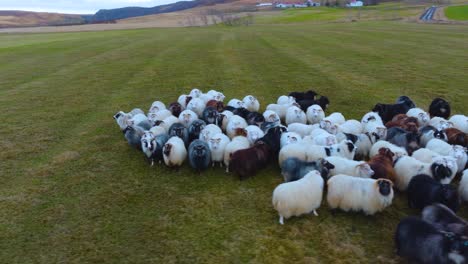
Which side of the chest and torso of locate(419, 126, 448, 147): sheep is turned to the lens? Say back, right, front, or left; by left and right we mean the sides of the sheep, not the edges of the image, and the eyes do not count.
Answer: right

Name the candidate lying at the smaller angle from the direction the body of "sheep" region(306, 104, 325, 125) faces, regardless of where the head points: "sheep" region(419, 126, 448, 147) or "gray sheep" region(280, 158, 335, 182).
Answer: the gray sheep

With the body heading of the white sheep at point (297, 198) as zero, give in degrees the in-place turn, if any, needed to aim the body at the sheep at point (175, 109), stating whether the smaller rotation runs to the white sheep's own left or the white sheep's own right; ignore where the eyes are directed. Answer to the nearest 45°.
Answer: approximately 90° to the white sheep's own left

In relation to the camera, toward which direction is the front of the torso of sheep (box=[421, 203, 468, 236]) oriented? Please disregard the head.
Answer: to the viewer's right

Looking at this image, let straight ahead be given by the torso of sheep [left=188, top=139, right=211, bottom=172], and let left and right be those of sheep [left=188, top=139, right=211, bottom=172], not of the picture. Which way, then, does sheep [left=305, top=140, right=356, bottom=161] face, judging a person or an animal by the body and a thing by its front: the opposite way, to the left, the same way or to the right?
to the left

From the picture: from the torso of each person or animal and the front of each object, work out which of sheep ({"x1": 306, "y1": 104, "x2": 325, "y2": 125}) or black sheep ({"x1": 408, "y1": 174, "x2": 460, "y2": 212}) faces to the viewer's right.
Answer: the black sheep
